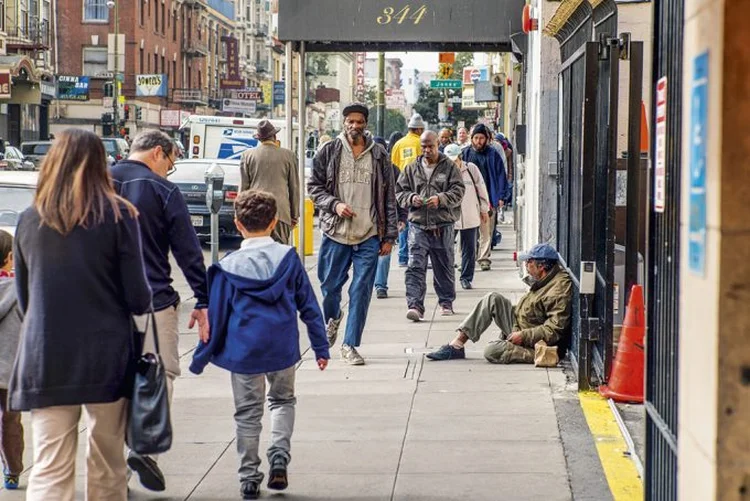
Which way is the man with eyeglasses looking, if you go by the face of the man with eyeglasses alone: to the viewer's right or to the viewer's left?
to the viewer's right

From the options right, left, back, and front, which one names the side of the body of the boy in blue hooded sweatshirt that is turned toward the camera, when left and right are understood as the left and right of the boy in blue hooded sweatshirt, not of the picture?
back

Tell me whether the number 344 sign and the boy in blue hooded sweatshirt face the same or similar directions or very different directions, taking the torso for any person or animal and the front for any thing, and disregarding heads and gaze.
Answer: very different directions

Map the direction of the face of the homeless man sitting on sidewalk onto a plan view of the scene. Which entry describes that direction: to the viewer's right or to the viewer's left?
to the viewer's left

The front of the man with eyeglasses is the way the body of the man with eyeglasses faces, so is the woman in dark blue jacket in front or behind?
behind

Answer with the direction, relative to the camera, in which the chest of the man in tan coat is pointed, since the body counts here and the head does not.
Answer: away from the camera

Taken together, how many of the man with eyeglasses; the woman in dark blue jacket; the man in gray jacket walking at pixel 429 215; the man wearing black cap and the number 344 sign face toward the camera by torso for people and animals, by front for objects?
3

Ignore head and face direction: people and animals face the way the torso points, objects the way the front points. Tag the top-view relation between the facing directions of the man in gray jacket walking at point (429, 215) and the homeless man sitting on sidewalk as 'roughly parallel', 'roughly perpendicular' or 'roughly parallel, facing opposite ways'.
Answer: roughly perpendicular

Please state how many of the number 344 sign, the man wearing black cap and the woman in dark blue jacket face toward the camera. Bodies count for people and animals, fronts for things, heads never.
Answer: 2

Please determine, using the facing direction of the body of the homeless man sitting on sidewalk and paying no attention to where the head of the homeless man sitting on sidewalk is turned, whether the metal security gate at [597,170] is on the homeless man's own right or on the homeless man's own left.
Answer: on the homeless man's own left

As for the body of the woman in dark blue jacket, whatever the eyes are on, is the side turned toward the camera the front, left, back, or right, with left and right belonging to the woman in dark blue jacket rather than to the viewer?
back

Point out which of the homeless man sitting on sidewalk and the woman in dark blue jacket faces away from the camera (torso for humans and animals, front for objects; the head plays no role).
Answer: the woman in dark blue jacket
